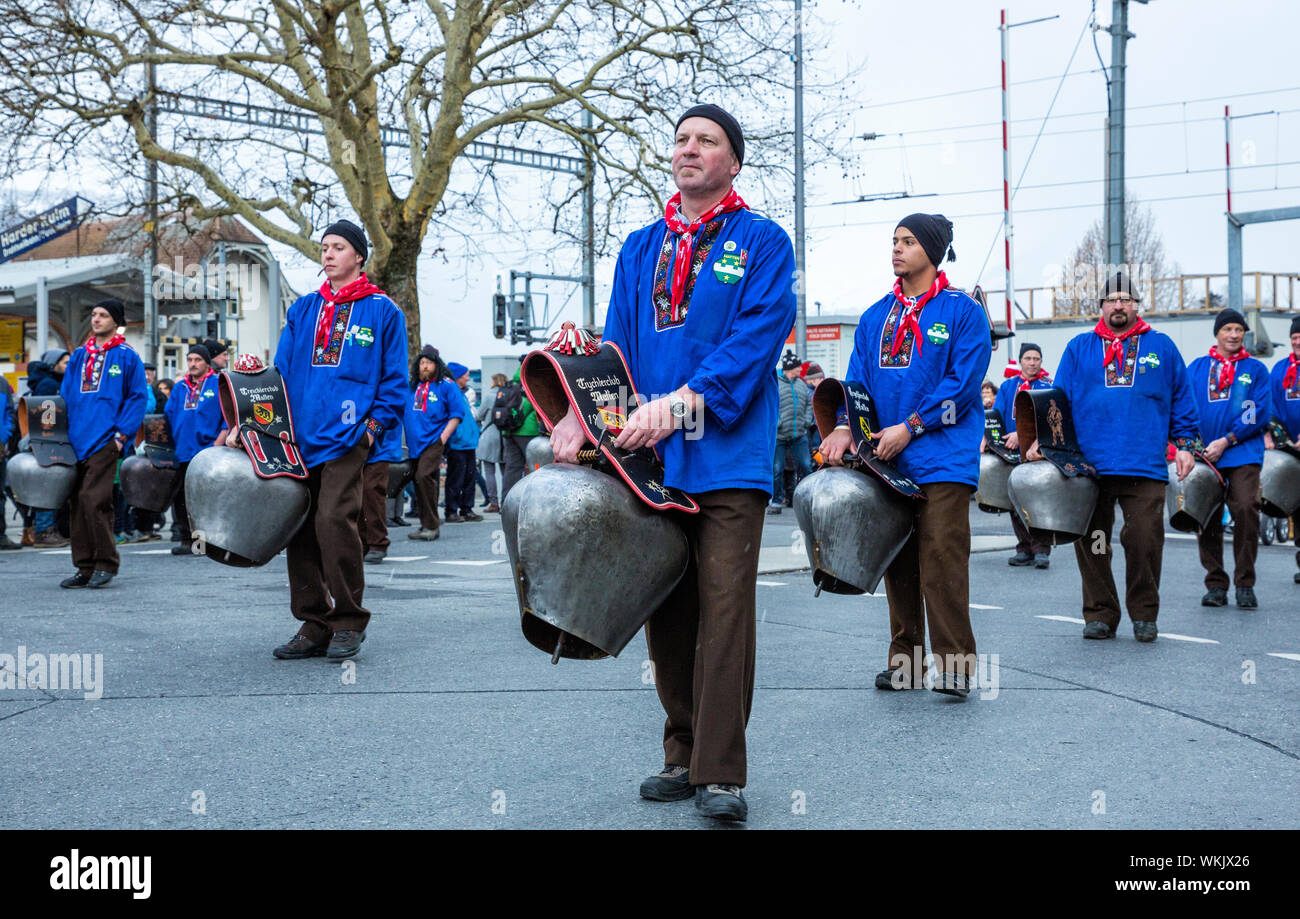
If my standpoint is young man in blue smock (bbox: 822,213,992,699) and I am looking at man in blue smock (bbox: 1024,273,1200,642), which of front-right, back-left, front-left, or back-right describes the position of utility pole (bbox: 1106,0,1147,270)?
front-left

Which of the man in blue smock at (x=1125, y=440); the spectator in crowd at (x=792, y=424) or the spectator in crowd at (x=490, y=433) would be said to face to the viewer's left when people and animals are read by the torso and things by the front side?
the spectator in crowd at (x=490, y=433)

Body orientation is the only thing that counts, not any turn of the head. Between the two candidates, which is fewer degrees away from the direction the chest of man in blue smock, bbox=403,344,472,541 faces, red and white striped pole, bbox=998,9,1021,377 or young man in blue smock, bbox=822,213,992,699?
the young man in blue smock

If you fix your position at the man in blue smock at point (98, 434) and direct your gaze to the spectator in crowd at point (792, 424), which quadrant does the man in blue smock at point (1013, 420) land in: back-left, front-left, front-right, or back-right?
front-right

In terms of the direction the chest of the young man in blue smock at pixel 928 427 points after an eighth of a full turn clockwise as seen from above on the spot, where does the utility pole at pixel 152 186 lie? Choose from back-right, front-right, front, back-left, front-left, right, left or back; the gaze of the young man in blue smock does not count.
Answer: front-right

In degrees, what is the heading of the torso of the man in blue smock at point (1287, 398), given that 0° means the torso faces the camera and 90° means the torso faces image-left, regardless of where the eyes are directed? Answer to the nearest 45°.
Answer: approximately 45°

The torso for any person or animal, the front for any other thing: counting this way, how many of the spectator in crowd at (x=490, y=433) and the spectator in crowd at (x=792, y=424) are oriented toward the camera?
1

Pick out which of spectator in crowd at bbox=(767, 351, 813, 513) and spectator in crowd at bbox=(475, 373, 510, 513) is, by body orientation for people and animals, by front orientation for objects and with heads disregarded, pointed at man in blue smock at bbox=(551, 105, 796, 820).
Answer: spectator in crowd at bbox=(767, 351, 813, 513)

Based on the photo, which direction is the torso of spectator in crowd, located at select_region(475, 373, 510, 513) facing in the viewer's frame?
to the viewer's left

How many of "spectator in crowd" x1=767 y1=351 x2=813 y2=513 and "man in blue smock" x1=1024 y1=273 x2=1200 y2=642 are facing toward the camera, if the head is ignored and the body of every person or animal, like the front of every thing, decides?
2

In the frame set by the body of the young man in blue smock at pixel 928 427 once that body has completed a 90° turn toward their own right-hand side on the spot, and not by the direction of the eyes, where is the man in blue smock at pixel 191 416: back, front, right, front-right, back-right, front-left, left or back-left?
front
